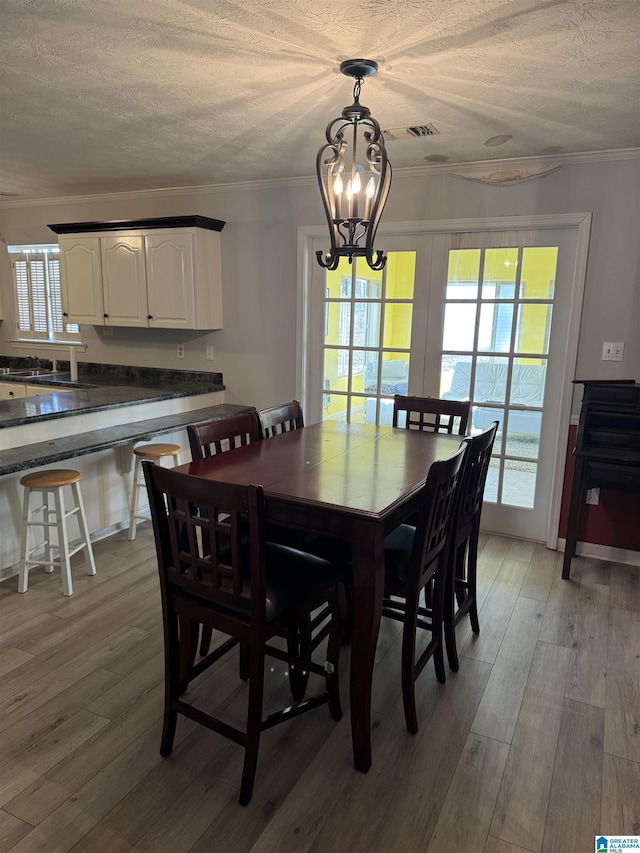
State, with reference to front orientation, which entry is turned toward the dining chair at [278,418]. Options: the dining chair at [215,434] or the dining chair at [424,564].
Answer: the dining chair at [424,564]

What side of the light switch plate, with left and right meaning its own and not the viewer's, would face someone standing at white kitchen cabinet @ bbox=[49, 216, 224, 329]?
right

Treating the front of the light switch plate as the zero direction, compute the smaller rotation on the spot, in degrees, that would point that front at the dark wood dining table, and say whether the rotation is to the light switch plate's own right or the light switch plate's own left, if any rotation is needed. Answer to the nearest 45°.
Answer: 0° — it already faces it

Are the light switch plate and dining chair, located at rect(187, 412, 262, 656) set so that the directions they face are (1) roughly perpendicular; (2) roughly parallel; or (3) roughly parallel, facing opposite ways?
roughly perpendicular
